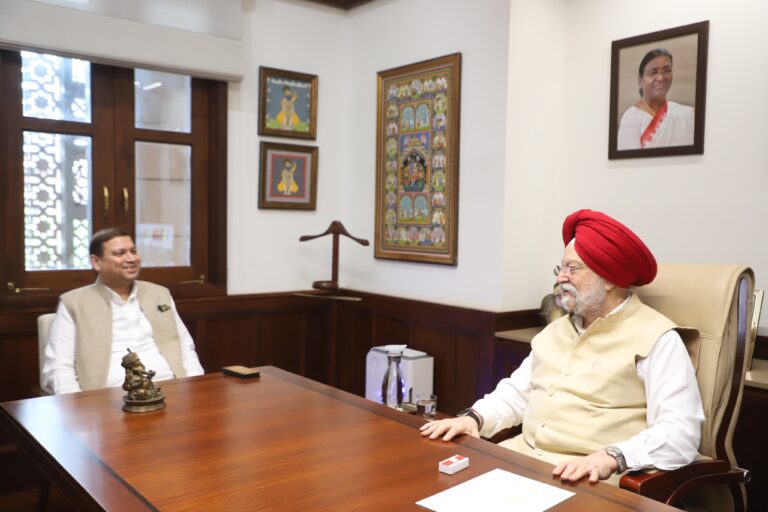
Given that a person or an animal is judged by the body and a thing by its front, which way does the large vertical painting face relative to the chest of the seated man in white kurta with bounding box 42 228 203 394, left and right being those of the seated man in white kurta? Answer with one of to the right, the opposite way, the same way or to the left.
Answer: to the right

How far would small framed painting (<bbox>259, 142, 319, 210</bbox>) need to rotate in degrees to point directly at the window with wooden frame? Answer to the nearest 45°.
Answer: approximately 90° to its right

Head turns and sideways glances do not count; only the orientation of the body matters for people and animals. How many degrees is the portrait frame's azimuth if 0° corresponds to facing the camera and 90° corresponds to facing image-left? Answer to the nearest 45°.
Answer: approximately 45°

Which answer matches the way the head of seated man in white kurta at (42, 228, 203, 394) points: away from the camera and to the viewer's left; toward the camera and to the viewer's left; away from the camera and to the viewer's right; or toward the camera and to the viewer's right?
toward the camera and to the viewer's right

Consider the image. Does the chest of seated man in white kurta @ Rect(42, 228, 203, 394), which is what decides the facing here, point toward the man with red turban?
yes
